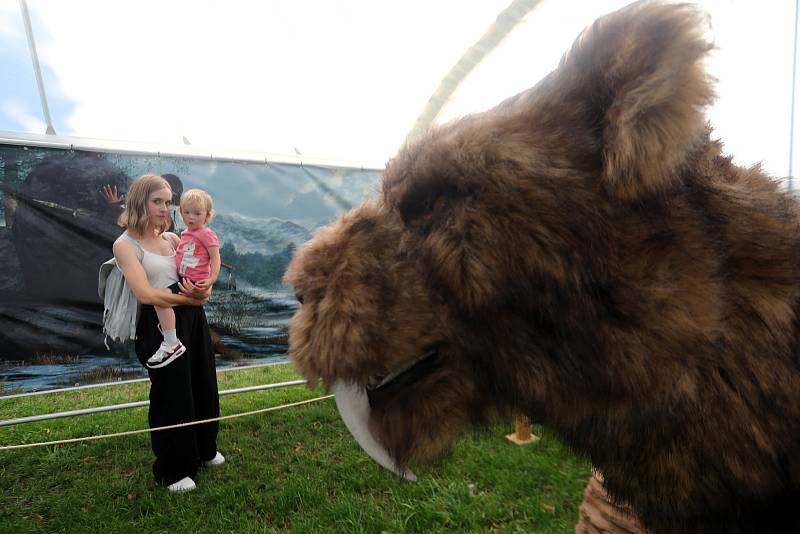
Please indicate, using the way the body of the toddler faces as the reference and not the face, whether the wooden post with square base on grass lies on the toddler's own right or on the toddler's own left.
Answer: on the toddler's own left

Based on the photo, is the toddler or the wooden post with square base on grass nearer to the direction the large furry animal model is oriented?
the toddler

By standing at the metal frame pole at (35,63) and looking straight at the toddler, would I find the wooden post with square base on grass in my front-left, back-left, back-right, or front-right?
front-left

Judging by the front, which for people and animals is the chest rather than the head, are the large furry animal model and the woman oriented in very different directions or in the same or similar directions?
very different directions

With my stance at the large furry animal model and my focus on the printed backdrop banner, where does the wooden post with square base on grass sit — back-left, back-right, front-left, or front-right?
front-right

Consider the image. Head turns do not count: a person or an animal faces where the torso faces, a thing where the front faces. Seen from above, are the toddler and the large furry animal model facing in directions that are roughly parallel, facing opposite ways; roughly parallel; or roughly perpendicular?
roughly perpendicular

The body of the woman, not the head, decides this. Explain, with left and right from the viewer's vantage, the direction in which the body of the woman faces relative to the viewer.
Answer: facing the viewer and to the right of the viewer

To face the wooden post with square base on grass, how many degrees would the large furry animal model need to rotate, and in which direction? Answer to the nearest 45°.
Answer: approximately 90° to its right

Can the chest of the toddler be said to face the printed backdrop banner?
no

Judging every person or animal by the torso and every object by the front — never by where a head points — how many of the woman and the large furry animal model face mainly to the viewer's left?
1

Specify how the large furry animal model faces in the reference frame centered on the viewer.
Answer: facing to the left of the viewer
